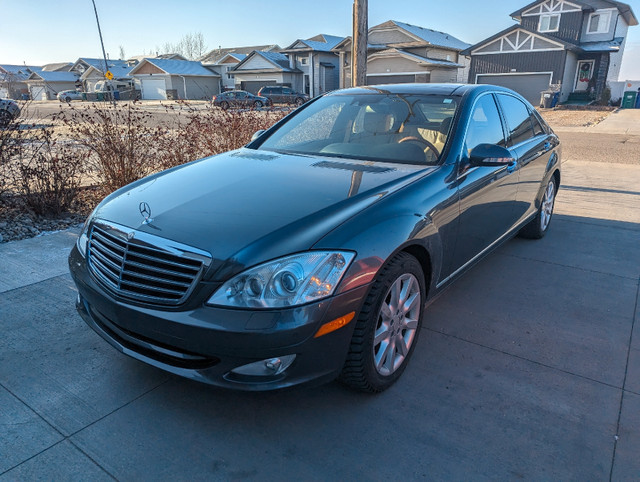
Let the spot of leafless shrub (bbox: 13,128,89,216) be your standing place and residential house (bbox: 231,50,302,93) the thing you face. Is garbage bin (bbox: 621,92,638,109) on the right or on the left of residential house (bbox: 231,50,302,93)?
right

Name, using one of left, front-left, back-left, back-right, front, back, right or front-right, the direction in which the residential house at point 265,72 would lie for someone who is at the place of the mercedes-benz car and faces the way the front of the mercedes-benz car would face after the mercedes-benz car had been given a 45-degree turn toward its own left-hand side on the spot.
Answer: back

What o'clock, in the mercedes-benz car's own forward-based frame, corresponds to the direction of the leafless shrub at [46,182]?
The leafless shrub is roughly at 3 o'clock from the mercedes-benz car.

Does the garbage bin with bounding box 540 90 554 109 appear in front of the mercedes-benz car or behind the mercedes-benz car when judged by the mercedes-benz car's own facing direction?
behind

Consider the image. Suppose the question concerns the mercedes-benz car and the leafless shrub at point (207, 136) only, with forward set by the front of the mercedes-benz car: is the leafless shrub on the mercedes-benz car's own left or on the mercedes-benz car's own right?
on the mercedes-benz car's own right

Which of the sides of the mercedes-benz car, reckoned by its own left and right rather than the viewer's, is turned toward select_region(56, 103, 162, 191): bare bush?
right

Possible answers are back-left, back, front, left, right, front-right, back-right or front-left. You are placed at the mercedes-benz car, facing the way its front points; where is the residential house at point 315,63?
back-right

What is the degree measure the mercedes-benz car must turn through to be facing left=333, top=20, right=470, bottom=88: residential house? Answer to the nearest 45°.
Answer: approximately 135° to its right

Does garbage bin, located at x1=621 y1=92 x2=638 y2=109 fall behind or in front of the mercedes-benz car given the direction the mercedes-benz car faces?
behind

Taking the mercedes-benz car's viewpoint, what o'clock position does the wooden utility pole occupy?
The wooden utility pole is roughly at 5 o'clock from the mercedes-benz car.

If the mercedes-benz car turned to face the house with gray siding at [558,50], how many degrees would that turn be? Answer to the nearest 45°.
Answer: approximately 180°

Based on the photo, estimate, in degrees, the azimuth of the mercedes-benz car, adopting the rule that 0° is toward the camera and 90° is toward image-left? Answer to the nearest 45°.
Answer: approximately 45°
